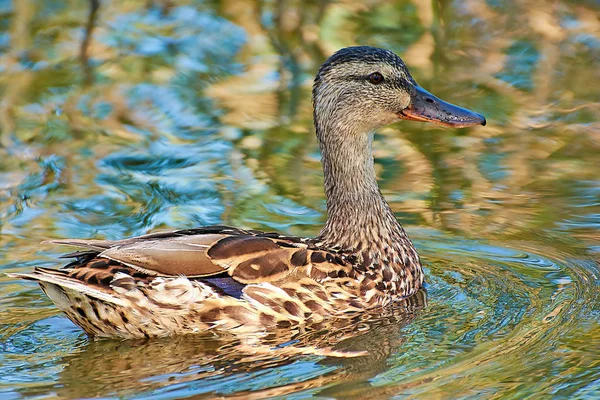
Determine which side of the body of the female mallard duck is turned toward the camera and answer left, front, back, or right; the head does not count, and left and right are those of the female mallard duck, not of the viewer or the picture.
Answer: right
